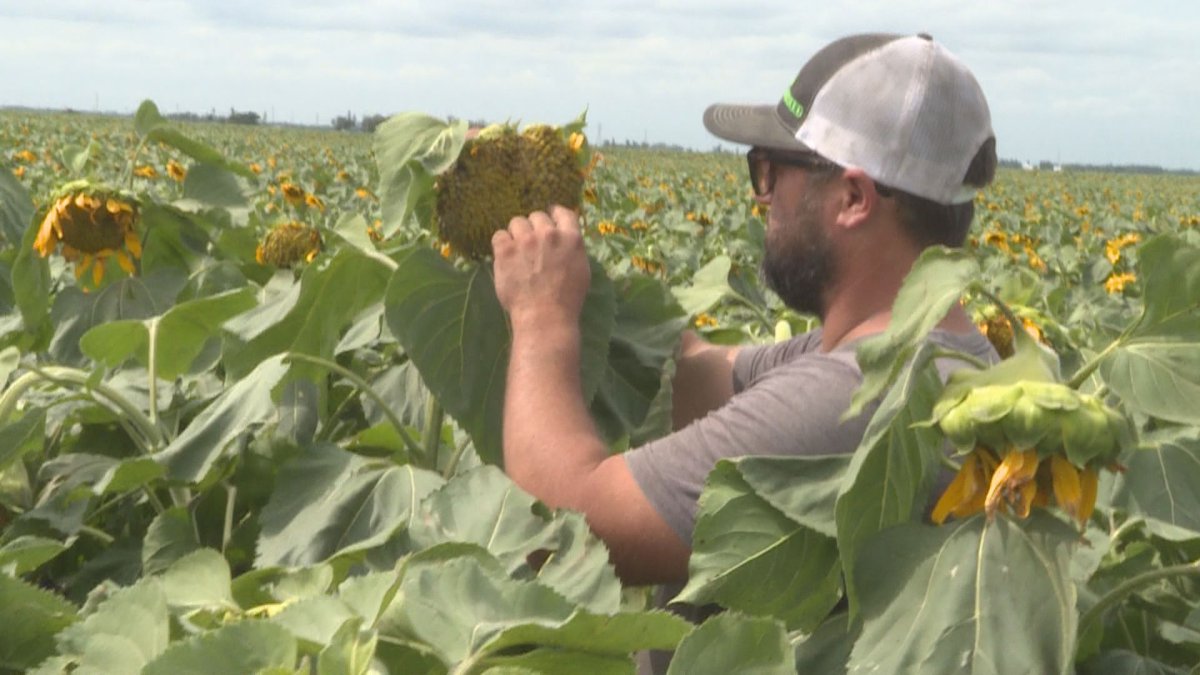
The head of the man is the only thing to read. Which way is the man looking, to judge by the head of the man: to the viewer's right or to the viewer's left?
to the viewer's left

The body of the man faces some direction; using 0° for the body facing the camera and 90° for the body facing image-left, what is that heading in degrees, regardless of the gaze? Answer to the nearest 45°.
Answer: approximately 90°
